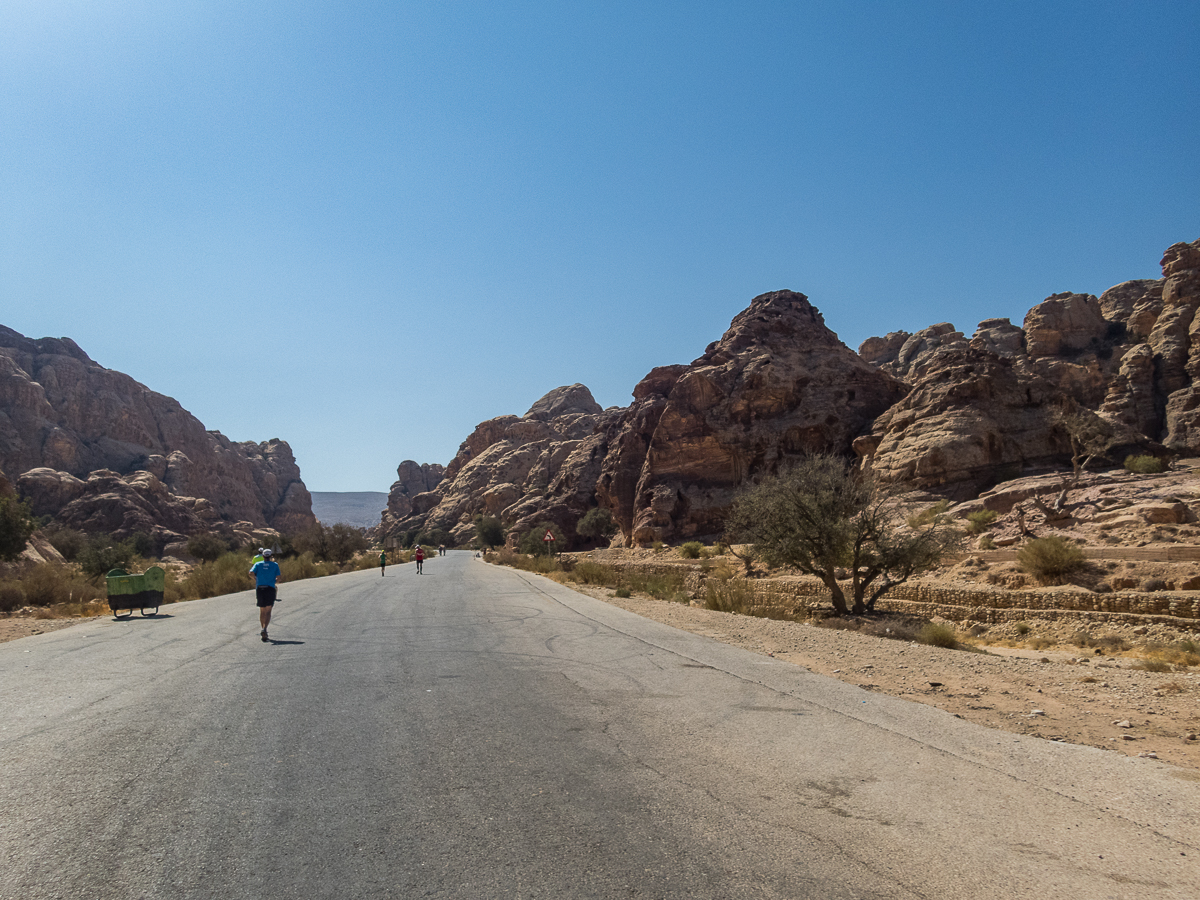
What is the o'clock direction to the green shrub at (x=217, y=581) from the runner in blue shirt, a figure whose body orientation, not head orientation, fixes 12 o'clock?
The green shrub is roughly at 12 o'clock from the runner in blue shirt.

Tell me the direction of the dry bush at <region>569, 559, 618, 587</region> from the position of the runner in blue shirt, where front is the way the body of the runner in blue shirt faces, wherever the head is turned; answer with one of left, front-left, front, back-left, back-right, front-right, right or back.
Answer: front-right

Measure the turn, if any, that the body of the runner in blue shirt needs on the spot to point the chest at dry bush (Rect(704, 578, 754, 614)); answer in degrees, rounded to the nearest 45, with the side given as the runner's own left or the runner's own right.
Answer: approximately 90° to the runner's own right

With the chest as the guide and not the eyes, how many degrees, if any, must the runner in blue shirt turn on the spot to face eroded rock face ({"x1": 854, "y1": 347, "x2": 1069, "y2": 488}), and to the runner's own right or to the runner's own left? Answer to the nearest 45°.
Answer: approximately 90° to the runner's own right

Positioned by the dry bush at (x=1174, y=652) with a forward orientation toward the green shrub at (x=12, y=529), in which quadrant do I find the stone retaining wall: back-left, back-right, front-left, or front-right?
front-right

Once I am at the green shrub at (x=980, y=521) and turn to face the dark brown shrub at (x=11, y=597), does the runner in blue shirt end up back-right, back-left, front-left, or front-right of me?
front-left

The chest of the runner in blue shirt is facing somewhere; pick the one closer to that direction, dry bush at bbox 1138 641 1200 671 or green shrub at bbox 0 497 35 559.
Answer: the green shrub

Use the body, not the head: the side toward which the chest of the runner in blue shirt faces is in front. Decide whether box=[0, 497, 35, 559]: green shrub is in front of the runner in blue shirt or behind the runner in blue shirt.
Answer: in front

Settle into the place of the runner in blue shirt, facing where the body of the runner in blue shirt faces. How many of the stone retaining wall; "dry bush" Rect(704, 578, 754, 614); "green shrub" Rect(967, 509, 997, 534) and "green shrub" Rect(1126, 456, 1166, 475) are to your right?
4

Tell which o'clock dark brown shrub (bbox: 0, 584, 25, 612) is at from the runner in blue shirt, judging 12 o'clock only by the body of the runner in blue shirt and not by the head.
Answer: The dark brown shrub is roughly at 11 o'clock from the runner in blue shirt.

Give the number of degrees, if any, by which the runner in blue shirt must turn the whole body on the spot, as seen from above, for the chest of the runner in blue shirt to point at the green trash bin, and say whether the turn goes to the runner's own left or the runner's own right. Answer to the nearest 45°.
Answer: approximately 45° to the runner's own left

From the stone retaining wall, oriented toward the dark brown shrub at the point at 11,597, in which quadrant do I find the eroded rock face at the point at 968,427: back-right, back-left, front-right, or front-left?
back-right

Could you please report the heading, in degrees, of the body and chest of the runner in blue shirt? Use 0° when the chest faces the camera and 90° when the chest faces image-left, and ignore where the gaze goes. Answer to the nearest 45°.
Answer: approximately 180°

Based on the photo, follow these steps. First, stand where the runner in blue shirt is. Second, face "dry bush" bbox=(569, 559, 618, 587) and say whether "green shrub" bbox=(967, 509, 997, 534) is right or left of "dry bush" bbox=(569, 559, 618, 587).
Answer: right

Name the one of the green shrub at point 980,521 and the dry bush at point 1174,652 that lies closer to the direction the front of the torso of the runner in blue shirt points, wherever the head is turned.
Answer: the green shrub
